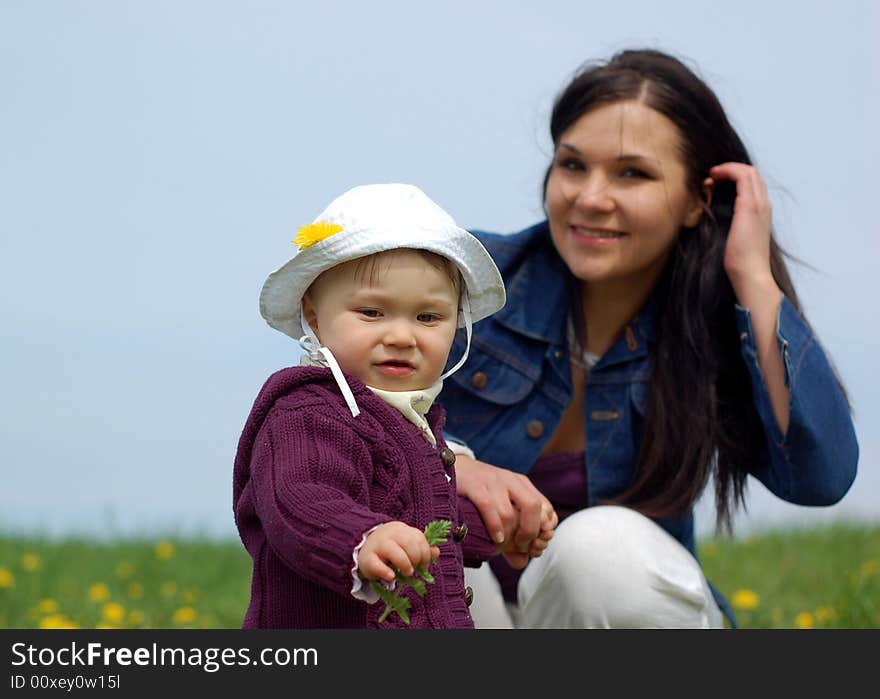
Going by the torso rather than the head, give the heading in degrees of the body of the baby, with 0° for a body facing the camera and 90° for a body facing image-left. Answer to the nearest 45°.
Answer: approximately 315°

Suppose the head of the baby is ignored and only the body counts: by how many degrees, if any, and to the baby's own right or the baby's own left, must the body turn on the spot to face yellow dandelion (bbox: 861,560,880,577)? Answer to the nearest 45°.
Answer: approximately 90° to the baby's own left

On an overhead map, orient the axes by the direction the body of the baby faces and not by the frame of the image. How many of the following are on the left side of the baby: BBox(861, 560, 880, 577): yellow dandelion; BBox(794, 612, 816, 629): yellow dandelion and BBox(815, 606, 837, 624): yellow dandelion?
3

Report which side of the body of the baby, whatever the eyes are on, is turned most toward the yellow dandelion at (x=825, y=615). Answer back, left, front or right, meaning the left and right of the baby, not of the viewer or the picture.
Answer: left

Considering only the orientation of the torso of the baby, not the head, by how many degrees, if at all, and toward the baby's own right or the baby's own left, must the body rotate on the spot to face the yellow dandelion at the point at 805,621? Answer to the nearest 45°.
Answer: approximately 90° to the baby's own left
